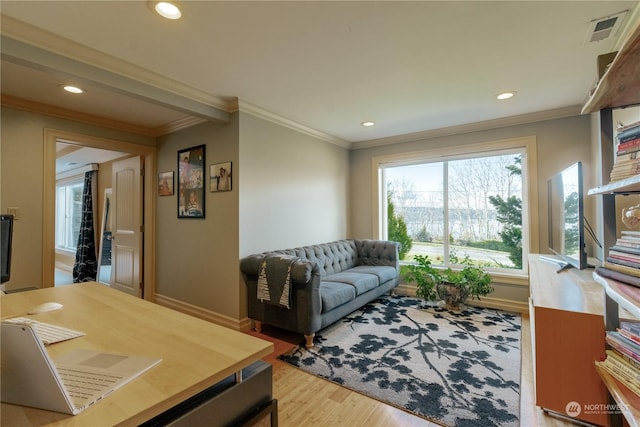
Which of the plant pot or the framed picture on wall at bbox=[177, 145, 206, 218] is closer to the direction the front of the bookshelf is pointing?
the framed picture on wall

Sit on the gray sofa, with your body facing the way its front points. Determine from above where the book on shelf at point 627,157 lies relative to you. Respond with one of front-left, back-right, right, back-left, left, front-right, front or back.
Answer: front

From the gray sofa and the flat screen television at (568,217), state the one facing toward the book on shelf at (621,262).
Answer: the gray sofa

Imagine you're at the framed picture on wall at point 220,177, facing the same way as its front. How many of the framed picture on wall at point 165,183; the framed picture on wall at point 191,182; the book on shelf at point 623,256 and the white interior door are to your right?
3

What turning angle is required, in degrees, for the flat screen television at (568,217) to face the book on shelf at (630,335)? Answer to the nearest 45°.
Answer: approximately 90° to its left

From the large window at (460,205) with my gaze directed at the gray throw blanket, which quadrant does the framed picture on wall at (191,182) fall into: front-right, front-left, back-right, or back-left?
front-right

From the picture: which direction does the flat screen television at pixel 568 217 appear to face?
to the viewer's left

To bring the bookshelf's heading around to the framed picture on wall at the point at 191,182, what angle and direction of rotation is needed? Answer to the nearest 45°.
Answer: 0° — it already faces it

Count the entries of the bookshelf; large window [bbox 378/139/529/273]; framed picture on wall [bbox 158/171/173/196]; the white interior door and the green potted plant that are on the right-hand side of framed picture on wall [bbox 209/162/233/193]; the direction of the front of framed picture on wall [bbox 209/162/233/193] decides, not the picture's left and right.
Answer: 2

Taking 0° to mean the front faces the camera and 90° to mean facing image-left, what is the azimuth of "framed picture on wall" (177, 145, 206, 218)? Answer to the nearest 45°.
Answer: approximately 45°

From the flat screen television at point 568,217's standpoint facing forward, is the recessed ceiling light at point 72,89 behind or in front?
in front

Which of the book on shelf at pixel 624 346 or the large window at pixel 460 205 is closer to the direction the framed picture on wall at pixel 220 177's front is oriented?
the book on shelf

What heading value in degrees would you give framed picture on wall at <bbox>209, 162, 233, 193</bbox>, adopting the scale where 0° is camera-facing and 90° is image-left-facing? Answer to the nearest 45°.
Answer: approximately 45°
